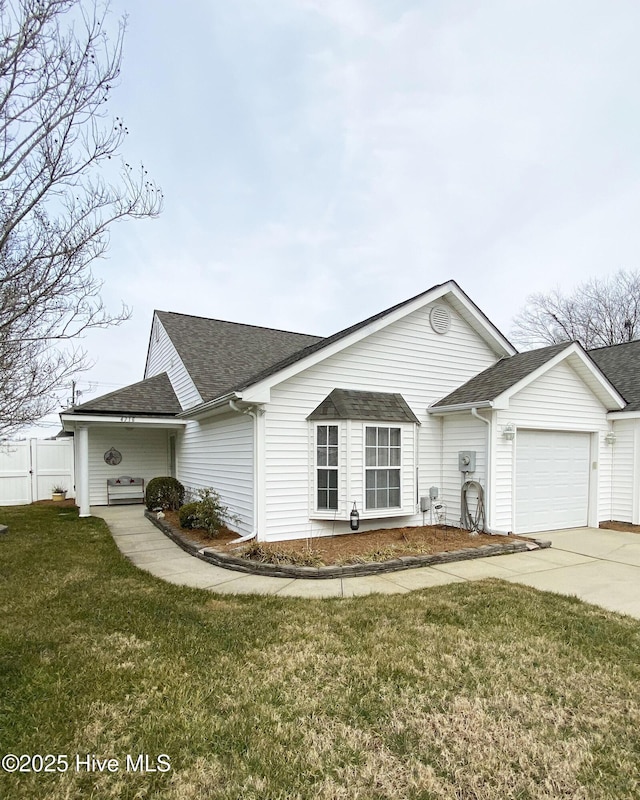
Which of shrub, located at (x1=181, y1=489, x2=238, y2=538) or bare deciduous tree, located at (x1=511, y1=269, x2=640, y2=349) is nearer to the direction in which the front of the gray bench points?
the shrub

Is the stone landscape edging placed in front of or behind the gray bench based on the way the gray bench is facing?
in front

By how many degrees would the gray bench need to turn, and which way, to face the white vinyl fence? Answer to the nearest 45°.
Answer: approximately 135° to its right

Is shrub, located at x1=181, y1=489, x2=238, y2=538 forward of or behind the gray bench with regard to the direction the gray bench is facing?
forward

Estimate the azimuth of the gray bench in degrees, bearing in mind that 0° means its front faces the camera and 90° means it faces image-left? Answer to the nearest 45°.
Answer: approximately 0°
